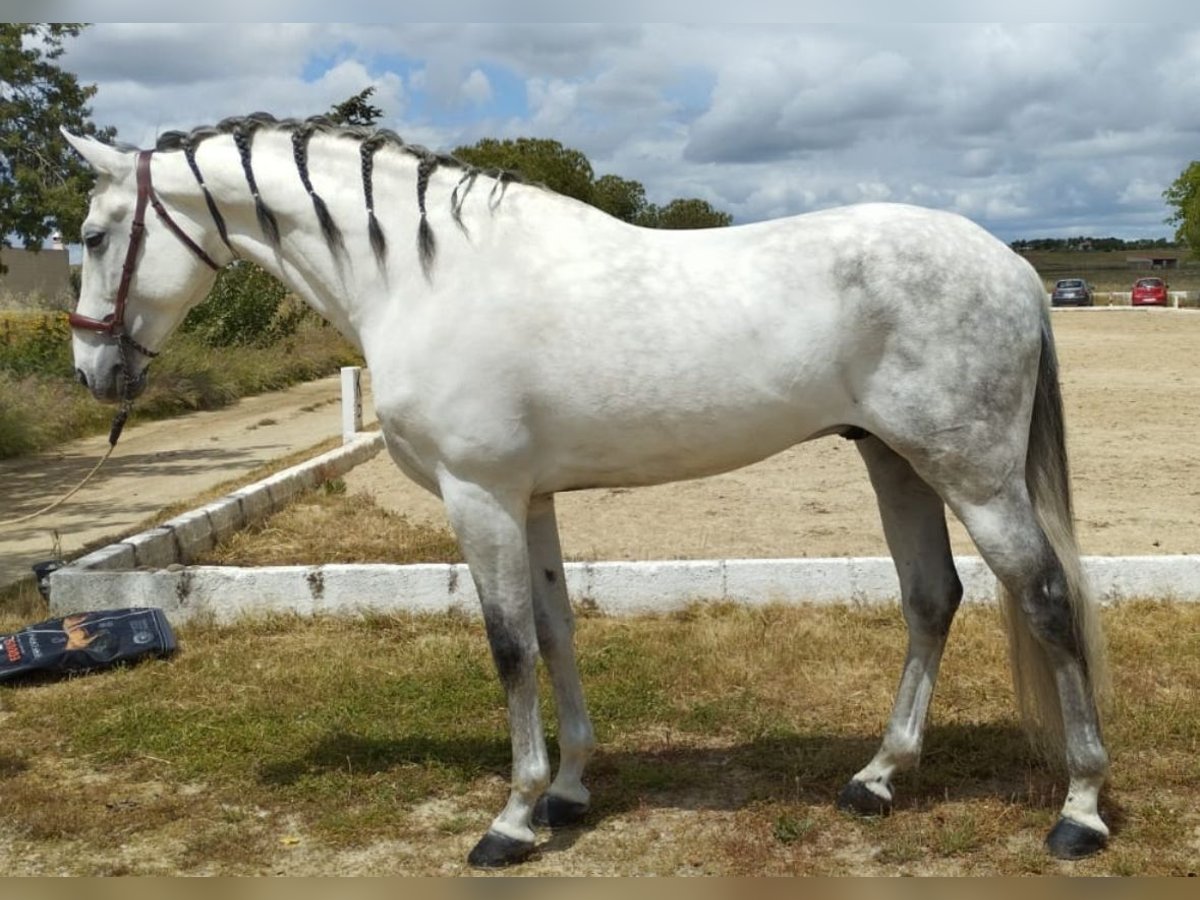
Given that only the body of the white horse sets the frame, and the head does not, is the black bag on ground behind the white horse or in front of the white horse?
in front

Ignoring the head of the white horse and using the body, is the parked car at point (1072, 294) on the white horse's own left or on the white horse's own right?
on the white horse's own right

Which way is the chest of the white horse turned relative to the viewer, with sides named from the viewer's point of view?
facing to the left of the viewer

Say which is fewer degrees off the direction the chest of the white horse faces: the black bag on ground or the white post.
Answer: the black bag on ground

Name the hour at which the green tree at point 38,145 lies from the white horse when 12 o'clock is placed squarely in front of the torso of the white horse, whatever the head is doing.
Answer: The green tree is roughly at 2 o'clock from the white horse.

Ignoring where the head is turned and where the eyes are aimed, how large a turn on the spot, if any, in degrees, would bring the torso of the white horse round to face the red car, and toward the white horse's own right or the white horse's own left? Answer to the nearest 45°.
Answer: approximately 135° to the white horse's own right

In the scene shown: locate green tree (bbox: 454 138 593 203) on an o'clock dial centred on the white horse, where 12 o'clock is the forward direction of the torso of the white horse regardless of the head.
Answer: The green tree is roughly at 3 o'clock from the white horse.

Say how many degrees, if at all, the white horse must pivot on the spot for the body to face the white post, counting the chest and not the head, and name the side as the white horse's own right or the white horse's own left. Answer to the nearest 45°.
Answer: approximately 90° to the white horse's own right

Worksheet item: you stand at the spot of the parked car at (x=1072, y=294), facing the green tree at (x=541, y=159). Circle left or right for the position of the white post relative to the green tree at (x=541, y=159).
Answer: left

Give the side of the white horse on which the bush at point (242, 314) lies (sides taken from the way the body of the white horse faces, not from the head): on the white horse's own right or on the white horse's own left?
on the white horse's own right

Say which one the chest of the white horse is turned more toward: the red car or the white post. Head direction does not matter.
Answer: the white post

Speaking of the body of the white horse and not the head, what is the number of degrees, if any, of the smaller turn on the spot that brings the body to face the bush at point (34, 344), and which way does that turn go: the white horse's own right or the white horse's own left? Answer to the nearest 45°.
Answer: approximately 45° to the white horse's own right

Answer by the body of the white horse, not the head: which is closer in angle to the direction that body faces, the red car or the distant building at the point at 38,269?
the distant building
